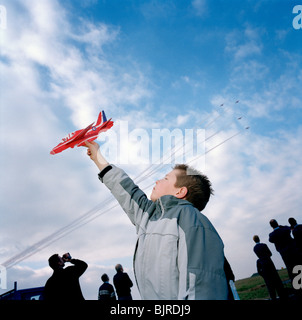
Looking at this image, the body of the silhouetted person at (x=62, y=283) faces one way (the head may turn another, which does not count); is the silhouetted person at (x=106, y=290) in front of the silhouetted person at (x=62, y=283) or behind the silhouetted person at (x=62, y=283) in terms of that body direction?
in front

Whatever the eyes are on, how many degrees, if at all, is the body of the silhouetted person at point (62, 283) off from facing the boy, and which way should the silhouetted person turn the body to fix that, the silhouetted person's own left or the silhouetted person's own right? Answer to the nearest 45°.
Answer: approximately 135° to the silhouetted person's own right

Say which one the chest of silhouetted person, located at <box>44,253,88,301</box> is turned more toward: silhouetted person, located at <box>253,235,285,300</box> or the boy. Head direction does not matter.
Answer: the silhouetted person

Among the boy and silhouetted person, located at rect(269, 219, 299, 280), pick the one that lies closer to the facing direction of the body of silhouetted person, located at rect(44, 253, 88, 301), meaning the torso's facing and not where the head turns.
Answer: the silhouetted person

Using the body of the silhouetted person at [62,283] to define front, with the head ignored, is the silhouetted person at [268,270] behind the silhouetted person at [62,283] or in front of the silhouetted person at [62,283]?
in front

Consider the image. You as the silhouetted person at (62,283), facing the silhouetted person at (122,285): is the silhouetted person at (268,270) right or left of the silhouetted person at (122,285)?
right

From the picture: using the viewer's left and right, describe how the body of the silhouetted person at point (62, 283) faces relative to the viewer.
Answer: facing away from the viewer and to the right of the viewer
